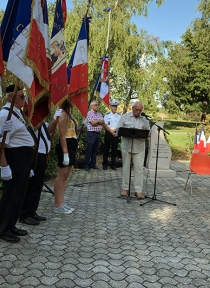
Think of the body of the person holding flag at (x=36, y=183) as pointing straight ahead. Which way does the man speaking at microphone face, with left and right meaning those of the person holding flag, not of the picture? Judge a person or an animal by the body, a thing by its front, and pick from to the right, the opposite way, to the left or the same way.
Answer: to the right

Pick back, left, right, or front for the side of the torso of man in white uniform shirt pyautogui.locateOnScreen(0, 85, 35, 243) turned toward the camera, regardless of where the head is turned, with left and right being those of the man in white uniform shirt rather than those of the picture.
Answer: right

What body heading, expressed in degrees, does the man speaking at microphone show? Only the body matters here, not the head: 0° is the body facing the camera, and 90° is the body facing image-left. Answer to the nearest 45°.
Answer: approximately 0°

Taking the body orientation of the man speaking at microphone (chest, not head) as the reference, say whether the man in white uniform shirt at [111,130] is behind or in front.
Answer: behind

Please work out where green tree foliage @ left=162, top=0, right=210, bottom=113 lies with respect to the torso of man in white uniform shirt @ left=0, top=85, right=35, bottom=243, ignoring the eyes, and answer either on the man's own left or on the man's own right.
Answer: on the man's own left

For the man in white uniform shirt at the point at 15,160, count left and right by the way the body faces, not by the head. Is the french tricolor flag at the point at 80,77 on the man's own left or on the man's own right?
on the man's own left

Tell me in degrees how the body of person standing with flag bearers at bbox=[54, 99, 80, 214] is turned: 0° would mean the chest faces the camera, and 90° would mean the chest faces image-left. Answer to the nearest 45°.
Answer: approximately 270°

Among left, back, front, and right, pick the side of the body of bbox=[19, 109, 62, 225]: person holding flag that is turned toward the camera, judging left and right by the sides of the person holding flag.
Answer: right

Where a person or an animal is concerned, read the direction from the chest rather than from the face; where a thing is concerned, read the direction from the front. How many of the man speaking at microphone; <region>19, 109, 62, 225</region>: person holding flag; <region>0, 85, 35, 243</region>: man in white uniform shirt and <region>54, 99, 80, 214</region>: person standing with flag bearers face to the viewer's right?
3
